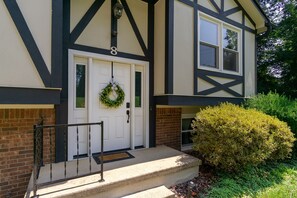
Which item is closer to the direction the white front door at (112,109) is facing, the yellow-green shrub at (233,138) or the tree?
the yellow-green shrub

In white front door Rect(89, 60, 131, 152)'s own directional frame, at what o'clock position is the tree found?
The tree is roughly at 8 o'clock from the white front door.

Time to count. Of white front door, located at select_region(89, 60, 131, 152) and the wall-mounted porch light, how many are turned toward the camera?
2

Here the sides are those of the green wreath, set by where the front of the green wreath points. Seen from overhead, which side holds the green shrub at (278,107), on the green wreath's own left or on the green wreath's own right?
on the green wreath's own left

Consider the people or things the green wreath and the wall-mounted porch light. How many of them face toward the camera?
2

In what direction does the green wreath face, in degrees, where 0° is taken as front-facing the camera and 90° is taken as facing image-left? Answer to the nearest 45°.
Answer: approximately 0°

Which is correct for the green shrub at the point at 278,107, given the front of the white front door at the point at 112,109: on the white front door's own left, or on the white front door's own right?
on the white front door's own left

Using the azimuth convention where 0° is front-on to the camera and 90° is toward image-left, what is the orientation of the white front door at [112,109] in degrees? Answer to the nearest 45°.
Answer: approximately 0°
